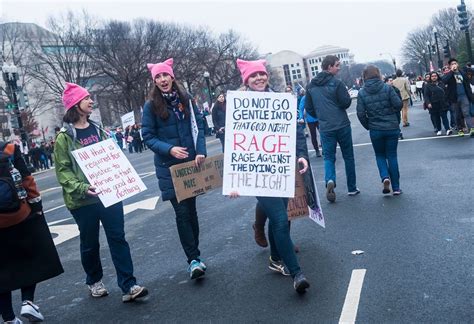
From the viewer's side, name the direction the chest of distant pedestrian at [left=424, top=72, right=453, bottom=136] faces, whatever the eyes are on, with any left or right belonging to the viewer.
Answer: facing the viewer

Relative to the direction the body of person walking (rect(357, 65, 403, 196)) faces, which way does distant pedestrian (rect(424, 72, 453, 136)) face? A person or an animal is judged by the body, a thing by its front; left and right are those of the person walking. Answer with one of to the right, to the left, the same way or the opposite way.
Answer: the opposite way

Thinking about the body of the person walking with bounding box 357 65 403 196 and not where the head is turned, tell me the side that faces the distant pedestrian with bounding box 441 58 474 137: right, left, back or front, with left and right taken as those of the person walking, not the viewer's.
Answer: front

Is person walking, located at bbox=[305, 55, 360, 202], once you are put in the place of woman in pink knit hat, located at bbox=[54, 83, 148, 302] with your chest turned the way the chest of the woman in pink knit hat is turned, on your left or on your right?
on your left

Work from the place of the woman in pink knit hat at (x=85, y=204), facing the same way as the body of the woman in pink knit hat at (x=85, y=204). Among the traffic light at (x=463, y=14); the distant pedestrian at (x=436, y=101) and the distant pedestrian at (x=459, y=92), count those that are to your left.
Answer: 3

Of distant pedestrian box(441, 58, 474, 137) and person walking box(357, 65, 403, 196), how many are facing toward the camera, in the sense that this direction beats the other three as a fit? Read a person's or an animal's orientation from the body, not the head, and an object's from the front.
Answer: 1

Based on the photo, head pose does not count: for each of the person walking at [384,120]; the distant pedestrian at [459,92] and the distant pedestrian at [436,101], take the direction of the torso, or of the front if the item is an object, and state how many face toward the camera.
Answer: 2

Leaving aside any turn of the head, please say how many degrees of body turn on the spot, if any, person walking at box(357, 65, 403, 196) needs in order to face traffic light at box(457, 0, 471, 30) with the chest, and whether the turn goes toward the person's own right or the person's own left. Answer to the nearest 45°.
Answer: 0° — they already face it

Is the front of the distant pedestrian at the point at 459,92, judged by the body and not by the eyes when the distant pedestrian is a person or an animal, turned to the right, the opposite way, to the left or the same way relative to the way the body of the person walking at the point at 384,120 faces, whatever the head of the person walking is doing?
the opposite way

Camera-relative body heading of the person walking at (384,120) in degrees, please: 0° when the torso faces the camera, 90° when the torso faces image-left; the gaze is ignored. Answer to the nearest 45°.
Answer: approximately 180°

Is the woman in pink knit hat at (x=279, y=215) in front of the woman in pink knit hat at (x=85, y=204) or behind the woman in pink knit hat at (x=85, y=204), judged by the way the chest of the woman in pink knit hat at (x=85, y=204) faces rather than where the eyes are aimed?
in front

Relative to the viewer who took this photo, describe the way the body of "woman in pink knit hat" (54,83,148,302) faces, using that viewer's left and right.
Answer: facing the viewer and to the right of the viewer

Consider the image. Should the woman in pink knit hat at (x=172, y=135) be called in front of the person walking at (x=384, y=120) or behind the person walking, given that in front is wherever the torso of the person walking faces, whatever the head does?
behind

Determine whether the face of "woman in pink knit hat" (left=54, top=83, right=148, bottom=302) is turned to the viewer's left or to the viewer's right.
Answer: to the viewer's right

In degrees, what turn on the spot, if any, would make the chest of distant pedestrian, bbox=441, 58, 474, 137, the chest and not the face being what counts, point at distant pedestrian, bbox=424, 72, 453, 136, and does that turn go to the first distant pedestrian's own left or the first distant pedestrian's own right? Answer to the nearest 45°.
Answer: approximately 135° to the first distant pedestrian's own right

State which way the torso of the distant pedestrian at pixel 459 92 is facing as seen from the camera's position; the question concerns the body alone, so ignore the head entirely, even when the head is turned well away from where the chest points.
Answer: toward the camera

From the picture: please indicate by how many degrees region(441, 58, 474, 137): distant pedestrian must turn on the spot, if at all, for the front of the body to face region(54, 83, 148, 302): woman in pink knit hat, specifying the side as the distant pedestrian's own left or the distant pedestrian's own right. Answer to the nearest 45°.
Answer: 0° — they already face them

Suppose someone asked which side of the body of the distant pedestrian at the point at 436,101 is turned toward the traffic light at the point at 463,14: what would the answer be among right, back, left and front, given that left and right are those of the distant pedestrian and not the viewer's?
back
